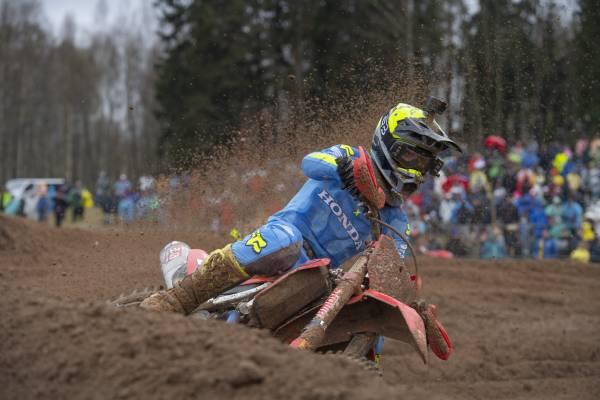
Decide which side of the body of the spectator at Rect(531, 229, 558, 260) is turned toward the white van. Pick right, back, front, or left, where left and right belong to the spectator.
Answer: right

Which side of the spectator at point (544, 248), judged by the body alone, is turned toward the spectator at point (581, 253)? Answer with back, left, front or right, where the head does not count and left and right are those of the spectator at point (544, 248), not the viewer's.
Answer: left

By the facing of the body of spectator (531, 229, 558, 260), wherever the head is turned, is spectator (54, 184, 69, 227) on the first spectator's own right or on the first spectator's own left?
on the first spectator's own right

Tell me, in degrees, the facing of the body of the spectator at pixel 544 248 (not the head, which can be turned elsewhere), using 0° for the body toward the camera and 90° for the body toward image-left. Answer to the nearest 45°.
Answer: approximately 0°

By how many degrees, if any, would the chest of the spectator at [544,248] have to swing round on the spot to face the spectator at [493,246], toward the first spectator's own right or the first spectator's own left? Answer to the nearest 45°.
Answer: approximately 90° to the first spectator's own right

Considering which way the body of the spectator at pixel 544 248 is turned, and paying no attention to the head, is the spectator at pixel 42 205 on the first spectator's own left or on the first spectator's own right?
on the first spectator's own right
